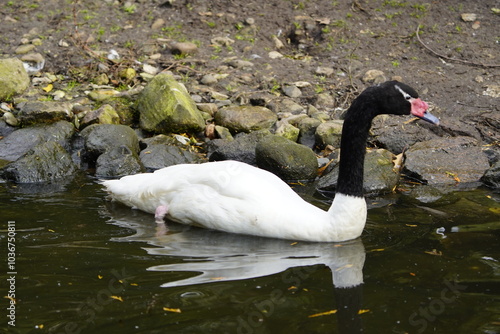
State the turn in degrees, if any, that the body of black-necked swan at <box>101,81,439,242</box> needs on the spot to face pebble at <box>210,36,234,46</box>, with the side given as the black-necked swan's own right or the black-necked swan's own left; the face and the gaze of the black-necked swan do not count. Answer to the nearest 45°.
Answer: approximately 90° to the black-necked swan's own left

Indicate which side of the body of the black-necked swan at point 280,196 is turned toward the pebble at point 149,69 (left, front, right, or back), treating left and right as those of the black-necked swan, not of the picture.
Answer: left

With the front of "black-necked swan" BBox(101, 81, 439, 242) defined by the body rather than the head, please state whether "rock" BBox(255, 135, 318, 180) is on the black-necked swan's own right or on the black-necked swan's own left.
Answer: on the black-necked swan's own left

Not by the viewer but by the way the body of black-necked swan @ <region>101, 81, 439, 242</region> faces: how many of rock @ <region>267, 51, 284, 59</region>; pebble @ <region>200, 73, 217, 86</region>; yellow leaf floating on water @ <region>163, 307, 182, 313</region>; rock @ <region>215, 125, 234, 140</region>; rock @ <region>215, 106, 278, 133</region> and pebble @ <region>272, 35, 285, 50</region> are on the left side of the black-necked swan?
5

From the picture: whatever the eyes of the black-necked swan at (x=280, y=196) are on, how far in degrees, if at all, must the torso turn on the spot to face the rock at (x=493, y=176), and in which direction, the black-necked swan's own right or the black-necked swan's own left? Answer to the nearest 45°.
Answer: approximately 45° to the black-necked swan's own left

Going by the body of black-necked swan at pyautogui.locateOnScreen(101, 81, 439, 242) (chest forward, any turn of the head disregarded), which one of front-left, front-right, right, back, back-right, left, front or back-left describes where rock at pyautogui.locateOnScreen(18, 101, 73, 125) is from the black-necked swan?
back-left

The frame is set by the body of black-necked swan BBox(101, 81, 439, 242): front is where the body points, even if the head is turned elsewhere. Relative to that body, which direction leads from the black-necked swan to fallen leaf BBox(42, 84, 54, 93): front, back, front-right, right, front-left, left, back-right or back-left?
back-left

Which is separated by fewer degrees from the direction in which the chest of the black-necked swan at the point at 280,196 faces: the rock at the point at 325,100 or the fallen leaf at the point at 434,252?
the fallen leaf

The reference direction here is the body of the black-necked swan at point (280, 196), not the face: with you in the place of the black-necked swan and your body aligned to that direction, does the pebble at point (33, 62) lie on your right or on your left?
on your left

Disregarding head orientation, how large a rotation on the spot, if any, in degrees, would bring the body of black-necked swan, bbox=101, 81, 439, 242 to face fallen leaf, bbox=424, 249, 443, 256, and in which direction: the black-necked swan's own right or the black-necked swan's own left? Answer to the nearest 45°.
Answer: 0° — it already faces it

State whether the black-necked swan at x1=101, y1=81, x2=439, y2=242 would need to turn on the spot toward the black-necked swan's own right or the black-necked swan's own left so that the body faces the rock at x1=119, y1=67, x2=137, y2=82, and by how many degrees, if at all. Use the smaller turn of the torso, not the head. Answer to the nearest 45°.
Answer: approximately 135° to the black-necked swan's own left

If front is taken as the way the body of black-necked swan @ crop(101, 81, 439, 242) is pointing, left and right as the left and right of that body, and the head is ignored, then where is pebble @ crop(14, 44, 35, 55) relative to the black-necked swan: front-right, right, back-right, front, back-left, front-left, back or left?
back-left

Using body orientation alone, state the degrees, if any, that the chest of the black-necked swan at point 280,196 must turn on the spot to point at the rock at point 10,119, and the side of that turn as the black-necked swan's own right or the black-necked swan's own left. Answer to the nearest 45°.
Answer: approximately 135° to the black-necked swan's own left

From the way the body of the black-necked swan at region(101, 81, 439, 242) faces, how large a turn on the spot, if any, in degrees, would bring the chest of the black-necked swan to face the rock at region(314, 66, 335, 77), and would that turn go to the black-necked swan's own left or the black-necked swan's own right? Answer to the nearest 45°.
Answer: approximately 90° to the black-necked swan's own left

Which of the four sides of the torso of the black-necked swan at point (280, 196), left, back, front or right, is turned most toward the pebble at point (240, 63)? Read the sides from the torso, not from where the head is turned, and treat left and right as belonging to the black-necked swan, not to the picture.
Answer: left

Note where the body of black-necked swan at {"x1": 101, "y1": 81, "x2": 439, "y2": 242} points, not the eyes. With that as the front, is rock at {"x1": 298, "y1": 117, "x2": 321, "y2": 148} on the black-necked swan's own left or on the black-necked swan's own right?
on the black-necked swan's own left

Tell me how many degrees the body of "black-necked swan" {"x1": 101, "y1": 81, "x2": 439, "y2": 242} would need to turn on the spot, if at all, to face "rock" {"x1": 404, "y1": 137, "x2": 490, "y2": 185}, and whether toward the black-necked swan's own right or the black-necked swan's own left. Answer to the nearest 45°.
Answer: approximately 45° to the black-necked swan's own left

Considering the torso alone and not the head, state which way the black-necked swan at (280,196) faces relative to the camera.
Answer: to the viewer's right

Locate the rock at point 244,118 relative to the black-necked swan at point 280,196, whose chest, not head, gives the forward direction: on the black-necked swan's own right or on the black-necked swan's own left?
on the black-necked swan's own left
